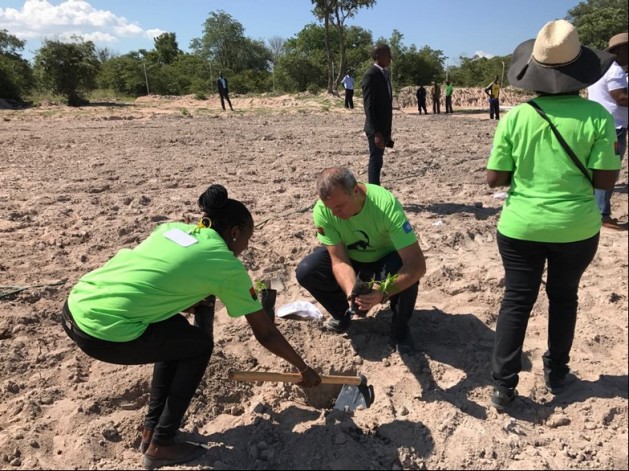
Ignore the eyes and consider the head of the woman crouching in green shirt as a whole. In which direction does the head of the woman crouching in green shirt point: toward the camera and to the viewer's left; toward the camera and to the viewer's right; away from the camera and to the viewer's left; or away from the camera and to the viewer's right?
away from the camera and to the viewer's right

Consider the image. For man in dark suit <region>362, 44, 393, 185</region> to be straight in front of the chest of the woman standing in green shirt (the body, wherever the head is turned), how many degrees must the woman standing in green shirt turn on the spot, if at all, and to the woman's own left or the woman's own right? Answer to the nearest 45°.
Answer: approximately 45° to the woman's own left

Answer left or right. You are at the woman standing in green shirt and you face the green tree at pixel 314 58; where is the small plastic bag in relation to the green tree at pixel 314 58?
left

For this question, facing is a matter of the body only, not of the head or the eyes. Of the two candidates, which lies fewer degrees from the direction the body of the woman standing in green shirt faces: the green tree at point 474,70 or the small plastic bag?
the green tree

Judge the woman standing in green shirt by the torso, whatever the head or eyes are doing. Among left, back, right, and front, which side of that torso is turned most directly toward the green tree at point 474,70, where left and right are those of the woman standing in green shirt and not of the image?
front

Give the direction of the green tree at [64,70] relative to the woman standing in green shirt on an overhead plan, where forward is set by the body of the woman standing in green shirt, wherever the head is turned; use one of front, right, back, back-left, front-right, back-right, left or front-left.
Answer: front-left

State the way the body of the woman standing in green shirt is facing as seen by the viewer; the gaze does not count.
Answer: away from the camera

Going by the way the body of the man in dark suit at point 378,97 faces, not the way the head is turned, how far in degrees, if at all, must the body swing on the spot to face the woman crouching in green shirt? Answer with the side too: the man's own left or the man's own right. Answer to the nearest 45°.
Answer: approximately 90° to the man's own right

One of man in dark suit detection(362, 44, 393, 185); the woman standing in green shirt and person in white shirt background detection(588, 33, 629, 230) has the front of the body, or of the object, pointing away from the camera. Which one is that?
the woman standing in green shirt

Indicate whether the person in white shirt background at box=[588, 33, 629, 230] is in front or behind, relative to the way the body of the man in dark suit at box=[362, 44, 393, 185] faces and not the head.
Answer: in front

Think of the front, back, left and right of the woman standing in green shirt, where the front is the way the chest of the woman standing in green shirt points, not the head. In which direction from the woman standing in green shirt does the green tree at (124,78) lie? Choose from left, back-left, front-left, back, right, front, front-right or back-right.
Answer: front-left

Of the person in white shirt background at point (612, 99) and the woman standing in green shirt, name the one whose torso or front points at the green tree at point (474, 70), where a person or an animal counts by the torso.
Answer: the woman standing in green shirt

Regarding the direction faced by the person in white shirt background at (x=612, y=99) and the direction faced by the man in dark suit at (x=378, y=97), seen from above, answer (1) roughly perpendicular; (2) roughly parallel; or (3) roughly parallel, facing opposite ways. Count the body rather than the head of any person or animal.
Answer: roughly parallel
